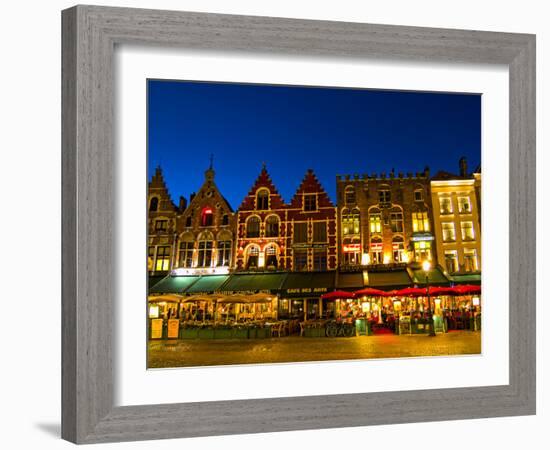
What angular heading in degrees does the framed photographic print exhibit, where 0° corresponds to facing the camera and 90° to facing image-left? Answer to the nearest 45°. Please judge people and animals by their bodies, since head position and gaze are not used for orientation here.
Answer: approximately 315°
